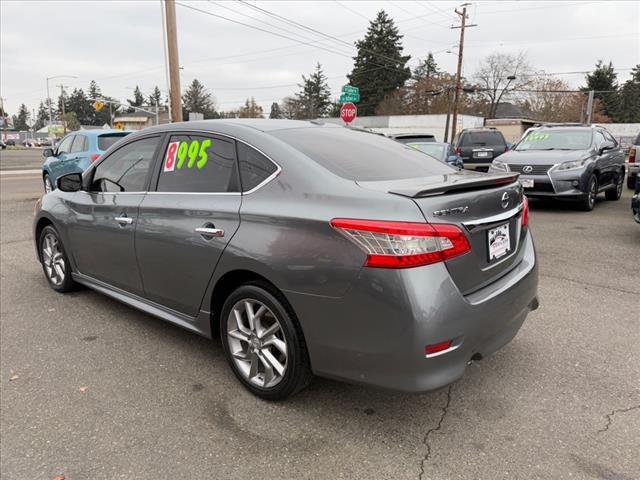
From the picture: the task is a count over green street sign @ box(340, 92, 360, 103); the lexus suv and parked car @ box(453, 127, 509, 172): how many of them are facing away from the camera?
1

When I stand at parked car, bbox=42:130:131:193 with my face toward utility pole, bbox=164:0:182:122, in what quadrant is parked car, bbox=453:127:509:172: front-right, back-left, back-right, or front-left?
front-right

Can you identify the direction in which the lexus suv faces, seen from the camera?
facing the viewer and to the left of the viewer

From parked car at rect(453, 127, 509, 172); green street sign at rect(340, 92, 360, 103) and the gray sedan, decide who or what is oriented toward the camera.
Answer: the green street sign

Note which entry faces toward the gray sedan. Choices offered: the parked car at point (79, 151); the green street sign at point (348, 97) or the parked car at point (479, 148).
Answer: the green street sign

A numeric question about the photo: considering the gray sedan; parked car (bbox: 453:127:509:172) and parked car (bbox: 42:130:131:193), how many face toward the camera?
0

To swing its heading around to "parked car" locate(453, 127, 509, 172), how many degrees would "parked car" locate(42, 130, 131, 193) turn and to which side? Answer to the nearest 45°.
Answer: approximately 135° to its right

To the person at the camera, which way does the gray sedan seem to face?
facing away from the viewer and to the left of the viewer

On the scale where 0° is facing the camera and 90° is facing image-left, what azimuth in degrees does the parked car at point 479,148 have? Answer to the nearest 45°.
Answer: approximately 180°

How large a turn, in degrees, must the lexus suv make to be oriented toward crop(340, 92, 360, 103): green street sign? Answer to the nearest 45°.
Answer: approximately 90° to its right

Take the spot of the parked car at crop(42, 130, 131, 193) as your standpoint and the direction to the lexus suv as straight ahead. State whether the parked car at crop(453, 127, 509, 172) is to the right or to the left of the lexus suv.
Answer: left

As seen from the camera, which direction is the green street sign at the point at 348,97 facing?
toward the camera
